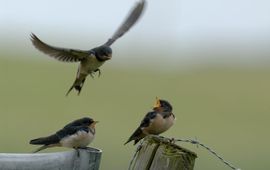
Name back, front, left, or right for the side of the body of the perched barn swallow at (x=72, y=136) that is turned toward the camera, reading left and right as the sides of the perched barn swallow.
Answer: right

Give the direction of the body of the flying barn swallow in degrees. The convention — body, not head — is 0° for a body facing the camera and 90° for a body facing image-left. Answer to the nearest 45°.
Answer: approximately 315°
